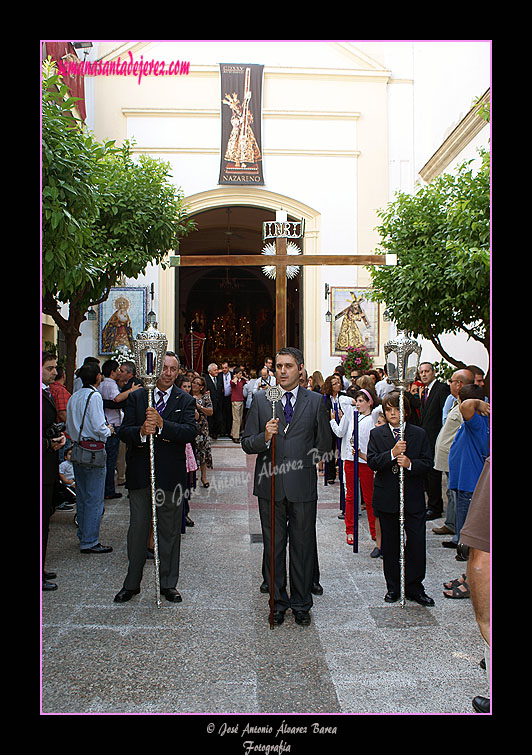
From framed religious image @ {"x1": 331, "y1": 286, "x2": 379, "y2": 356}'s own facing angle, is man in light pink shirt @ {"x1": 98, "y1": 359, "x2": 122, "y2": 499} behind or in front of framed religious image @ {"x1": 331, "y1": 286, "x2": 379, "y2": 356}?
in front

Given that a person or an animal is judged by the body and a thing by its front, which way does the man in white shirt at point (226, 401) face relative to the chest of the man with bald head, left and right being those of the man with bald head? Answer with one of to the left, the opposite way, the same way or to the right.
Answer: to the left

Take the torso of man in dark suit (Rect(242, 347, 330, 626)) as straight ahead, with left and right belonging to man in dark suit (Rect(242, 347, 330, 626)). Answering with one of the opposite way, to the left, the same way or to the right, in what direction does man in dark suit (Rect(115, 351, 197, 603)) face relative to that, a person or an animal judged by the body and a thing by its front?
the same way

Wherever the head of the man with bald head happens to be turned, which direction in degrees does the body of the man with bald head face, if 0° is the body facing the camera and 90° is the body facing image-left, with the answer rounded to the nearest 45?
approximately 90°

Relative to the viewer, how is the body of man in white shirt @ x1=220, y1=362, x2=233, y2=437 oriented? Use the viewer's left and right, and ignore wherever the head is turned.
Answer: facing the viewer

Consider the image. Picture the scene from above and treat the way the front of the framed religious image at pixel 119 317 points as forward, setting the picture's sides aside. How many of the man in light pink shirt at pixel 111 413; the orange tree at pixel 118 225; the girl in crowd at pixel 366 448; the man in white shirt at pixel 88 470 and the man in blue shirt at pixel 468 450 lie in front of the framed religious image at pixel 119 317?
5

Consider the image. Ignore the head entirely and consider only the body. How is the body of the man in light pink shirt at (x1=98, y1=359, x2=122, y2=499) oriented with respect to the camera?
to the viewer's right

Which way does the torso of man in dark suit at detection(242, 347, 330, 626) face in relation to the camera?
toward the camera

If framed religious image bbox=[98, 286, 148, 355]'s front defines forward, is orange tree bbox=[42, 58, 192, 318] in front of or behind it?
in front

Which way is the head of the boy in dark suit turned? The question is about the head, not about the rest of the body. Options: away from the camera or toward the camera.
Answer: toward the camera
